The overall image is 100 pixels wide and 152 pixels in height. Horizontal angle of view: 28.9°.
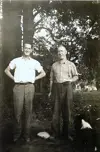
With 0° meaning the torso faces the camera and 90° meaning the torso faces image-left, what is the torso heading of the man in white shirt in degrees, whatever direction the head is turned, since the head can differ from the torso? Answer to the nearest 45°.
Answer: approximately 0°

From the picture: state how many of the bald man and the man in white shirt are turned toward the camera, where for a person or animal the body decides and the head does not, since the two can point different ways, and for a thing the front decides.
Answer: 2

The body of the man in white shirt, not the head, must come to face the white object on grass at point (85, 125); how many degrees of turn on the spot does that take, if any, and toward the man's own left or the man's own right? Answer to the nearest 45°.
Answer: approximately 90° to the man's own left

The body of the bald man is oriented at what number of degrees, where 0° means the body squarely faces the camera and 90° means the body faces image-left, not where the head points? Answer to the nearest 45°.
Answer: approximately 0°
